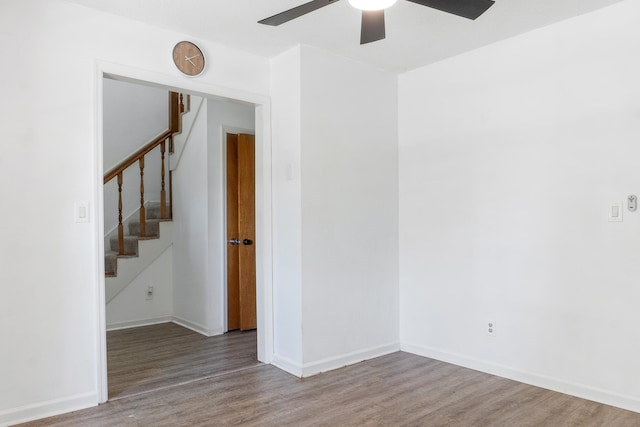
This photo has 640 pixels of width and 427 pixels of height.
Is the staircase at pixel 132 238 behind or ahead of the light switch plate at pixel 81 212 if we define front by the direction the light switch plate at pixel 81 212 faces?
behind

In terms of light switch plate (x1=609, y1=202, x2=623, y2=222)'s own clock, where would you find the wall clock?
The wall clock is roughly at 2 o'clock from the light switch plate.

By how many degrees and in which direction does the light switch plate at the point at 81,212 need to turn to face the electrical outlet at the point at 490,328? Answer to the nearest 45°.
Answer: approximately 90° to its left

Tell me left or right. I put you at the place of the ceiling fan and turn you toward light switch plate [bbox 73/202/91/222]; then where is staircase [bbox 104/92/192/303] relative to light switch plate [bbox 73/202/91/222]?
right

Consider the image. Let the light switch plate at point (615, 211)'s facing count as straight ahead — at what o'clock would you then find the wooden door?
The wooden door is roughly at 3 o'clock from the light switch plate.

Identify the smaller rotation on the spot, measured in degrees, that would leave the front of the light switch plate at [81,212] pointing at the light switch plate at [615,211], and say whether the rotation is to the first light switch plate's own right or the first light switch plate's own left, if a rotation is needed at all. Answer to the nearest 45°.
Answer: approximately 45° to the first light switch plate's own left

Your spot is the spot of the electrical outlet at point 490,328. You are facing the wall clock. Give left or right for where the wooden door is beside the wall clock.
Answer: right

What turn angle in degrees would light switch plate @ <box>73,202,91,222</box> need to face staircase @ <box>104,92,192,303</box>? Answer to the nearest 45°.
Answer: approximately 180°

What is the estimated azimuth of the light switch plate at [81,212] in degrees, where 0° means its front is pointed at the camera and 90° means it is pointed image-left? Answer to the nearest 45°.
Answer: approximately 0°
